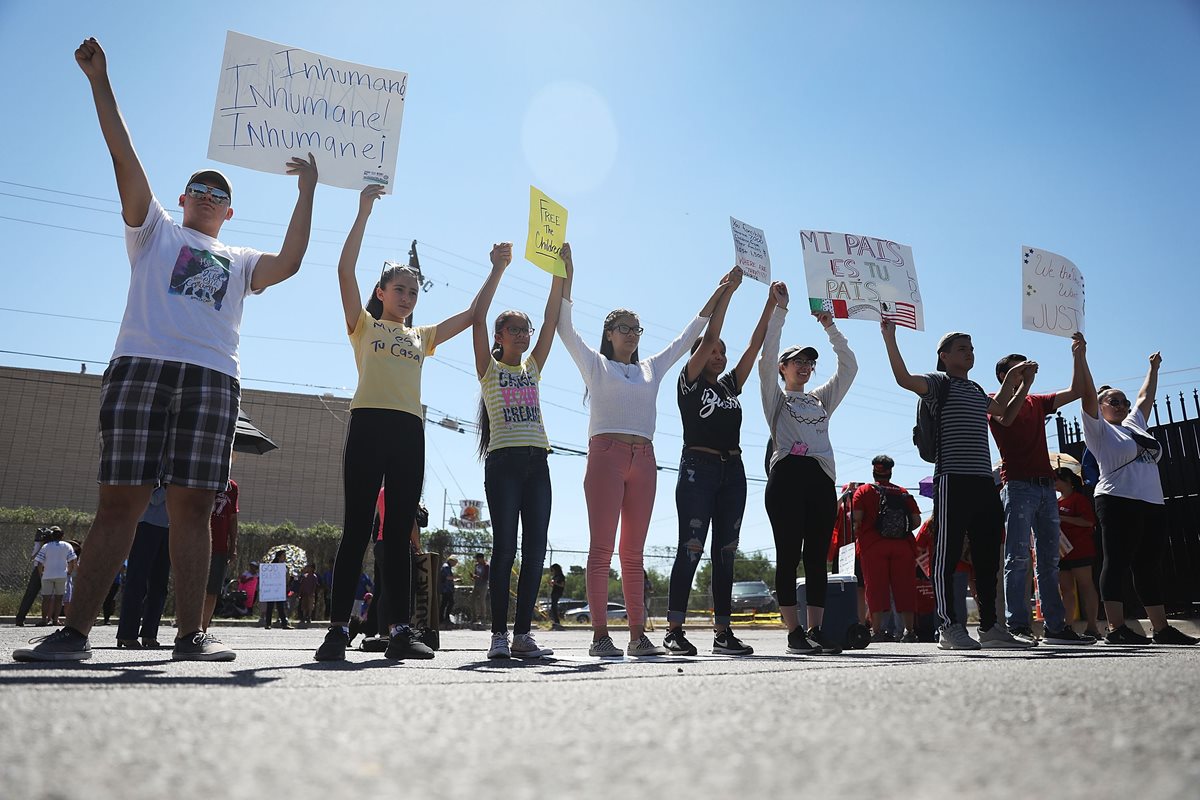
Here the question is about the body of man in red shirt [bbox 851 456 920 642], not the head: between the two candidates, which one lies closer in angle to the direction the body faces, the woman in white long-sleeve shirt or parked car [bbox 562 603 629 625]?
the parked car

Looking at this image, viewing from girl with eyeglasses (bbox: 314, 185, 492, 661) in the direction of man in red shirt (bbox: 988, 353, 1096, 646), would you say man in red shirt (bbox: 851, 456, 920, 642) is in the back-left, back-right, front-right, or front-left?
front-left

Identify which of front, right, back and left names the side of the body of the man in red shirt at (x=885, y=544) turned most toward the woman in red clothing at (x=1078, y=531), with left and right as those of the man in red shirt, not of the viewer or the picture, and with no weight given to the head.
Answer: right

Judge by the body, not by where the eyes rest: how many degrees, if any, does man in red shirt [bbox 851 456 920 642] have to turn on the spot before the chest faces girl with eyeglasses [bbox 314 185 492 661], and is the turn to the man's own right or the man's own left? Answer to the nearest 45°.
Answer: approximately 135° to the man's own left

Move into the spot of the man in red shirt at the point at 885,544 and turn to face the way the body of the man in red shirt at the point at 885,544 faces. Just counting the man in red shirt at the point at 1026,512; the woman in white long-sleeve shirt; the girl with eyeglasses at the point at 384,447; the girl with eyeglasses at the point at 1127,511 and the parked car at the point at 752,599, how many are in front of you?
1

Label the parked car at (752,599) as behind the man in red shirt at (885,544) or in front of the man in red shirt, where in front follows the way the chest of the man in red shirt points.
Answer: in front

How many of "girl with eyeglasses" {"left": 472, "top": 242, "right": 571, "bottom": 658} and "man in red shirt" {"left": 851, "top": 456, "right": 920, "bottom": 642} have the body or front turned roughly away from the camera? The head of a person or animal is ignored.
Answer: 1

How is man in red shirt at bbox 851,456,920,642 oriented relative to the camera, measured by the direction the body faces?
away from the camera

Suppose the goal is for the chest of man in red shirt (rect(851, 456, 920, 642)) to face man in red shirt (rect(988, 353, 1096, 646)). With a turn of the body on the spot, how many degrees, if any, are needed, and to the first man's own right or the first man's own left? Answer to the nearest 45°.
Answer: approximately 135° to the first man's own right

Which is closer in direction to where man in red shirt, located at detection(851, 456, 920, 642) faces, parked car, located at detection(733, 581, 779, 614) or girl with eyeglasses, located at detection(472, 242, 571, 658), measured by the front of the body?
the parked car

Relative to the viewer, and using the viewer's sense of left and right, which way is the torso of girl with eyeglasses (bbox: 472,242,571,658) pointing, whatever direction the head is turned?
facing the viewer and to the right of the viewer

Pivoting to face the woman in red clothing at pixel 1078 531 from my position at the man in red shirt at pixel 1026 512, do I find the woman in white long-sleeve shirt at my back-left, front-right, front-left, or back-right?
back-left

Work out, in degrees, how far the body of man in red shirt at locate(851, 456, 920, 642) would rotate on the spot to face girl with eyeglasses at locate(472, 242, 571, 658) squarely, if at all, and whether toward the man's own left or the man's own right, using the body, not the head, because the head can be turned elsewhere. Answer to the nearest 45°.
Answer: approximately 135° to the man's own left

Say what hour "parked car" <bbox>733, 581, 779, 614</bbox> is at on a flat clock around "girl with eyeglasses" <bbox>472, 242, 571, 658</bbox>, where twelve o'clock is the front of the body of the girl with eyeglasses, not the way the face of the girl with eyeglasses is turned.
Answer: The parked car is roughly at 8 o'clock from the girl with eyeglasses.

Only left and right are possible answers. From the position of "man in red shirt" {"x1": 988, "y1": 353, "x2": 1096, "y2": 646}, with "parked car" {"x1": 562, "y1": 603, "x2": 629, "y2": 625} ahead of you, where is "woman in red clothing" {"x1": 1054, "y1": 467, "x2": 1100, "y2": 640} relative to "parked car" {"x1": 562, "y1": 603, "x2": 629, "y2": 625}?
right

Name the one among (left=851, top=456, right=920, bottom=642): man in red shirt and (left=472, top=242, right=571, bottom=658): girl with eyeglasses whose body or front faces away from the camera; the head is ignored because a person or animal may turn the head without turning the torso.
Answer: the man in red shirt
